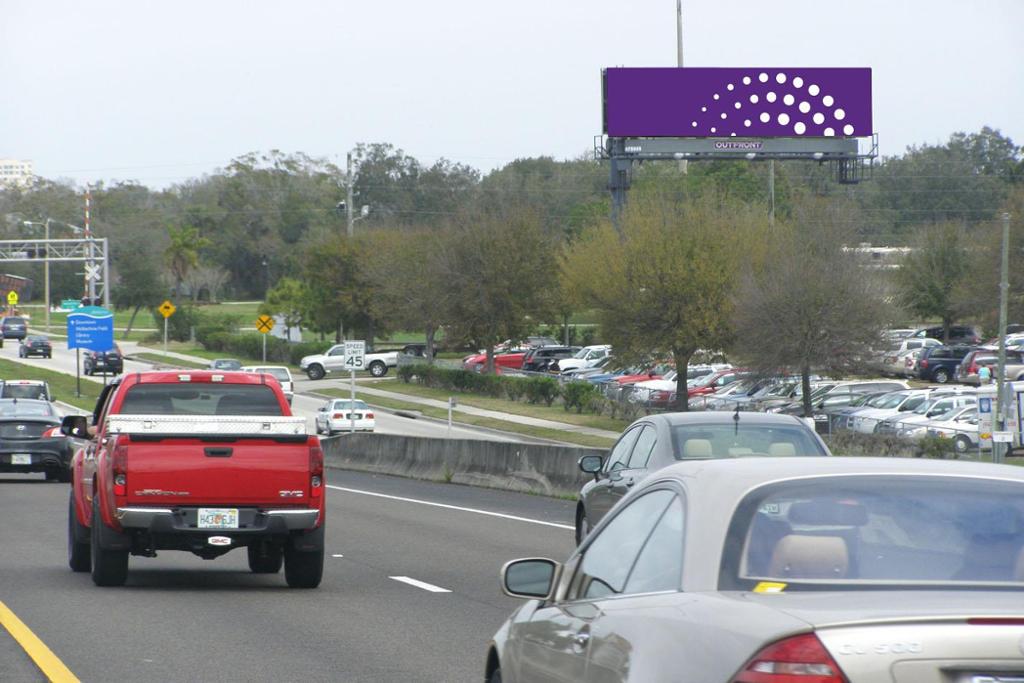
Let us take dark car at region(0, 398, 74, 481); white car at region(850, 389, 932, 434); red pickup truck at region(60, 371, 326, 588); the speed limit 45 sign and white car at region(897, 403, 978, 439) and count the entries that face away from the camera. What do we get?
2

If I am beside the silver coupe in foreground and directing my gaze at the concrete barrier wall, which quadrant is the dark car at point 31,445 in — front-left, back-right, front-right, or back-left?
front-left

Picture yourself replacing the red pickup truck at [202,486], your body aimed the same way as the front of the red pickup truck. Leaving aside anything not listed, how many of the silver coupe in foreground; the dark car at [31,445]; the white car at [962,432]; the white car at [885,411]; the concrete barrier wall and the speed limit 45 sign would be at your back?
1

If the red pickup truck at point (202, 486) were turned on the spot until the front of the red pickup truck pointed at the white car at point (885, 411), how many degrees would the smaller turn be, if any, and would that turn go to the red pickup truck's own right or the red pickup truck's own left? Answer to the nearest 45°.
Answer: approximately 45° to the red pickup truck's own right

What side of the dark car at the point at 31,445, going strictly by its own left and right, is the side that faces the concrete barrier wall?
right

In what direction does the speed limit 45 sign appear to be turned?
toward the camera

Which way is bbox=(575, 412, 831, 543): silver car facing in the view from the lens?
facing away from the viewer and to the left of the viewer

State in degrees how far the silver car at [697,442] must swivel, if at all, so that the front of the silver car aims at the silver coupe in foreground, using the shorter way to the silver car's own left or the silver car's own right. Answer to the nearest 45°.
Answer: approximately 135° to the silver car's own left

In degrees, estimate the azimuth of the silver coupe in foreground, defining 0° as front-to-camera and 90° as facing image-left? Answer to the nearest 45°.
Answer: approximately 135°

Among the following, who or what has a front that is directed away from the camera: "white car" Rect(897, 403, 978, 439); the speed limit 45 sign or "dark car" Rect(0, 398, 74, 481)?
the dark car

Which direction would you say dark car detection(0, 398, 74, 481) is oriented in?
away from the camera

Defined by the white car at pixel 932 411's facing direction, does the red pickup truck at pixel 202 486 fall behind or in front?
in front

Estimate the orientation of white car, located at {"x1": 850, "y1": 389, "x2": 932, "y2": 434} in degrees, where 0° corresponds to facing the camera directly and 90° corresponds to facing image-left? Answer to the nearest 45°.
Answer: approximately 45°

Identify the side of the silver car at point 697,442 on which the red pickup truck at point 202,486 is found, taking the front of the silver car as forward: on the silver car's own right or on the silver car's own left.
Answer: on the silver car's own left

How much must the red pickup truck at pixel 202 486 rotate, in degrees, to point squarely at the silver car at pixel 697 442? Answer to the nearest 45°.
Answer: approximately 90° to its right

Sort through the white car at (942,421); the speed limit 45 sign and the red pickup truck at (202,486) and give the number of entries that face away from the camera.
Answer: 1

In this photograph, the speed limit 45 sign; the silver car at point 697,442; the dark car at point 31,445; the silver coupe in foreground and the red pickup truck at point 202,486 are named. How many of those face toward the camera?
1

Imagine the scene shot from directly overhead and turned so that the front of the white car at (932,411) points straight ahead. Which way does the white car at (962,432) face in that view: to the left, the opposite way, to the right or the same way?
the same way

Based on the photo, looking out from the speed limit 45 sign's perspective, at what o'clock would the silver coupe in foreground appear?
The silver coupe in foreground is roughly at 12 o'clock from the speed limit 45 sign.

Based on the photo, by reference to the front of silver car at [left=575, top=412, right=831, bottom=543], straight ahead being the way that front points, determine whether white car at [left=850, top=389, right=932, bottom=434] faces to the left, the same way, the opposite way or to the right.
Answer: to the left

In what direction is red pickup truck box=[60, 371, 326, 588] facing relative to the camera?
away from the camera

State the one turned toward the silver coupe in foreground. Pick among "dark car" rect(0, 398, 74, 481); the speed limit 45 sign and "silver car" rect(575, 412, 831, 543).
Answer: the speed limit 45 sign

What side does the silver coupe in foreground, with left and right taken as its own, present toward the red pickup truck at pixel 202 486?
front
